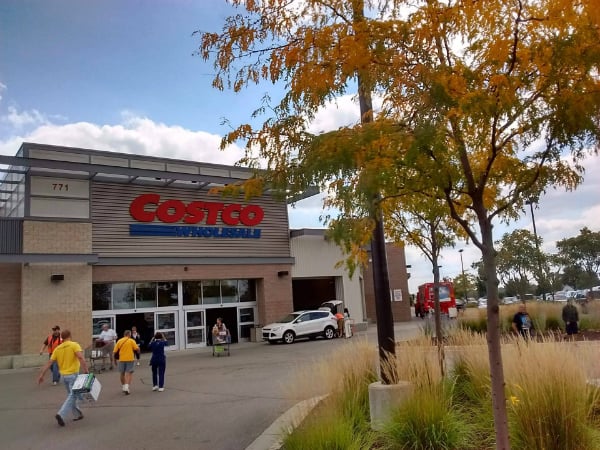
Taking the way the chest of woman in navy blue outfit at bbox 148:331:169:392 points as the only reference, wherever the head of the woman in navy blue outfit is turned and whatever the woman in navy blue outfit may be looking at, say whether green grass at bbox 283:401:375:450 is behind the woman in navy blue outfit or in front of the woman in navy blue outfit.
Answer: behind

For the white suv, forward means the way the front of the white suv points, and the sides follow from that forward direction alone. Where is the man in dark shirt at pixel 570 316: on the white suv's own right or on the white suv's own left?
on the white suv's own left

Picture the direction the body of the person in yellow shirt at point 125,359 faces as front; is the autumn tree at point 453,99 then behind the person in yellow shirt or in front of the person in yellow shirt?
behind

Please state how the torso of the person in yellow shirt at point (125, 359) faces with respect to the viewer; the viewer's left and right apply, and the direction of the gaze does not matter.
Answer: facing away from the viewer

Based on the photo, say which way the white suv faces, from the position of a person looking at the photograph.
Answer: facing the viewer and to the left of the viewer

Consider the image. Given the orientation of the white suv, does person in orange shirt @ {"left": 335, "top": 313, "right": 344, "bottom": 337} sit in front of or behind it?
behind

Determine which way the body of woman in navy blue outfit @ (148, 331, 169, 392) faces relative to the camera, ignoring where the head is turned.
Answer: away from the camera

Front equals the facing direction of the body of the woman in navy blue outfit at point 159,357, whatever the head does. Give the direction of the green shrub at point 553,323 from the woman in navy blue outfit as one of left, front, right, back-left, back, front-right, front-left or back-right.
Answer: right

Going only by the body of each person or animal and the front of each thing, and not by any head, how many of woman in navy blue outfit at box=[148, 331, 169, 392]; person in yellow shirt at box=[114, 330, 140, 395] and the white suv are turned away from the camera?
2

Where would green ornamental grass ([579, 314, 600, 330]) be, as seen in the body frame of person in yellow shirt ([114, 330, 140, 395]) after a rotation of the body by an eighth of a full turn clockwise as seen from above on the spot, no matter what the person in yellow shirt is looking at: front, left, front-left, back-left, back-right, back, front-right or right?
front-right

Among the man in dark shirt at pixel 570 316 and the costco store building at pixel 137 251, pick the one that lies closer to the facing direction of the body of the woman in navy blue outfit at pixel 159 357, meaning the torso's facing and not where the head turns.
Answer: the costco store building

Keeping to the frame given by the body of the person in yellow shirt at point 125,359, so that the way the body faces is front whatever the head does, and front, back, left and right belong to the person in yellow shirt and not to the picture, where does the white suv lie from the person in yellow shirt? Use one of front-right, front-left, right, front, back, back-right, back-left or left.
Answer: front-right

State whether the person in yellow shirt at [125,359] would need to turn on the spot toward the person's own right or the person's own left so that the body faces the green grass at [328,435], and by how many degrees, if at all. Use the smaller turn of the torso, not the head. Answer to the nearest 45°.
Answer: approximately 180°
